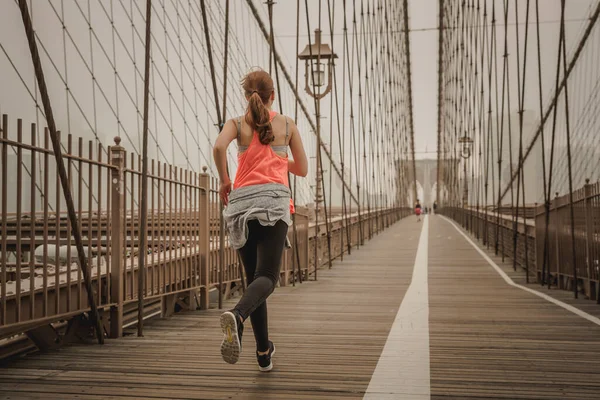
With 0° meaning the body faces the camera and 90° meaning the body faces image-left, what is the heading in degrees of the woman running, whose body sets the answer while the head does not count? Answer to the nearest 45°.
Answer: approximately 180°

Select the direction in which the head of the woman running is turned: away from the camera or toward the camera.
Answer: away from the camera
